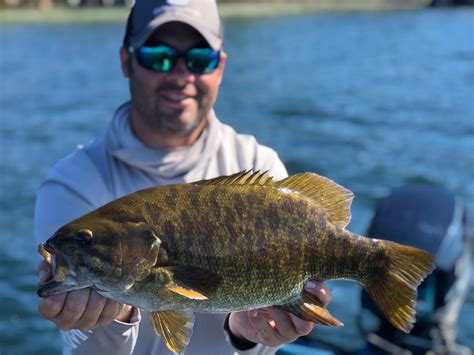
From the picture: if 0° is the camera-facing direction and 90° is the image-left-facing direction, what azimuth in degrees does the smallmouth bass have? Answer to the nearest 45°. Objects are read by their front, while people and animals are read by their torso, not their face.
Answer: approximately 90°

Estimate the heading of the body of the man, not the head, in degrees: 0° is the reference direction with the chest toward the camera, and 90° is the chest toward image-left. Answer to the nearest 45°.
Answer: approximately 0°
